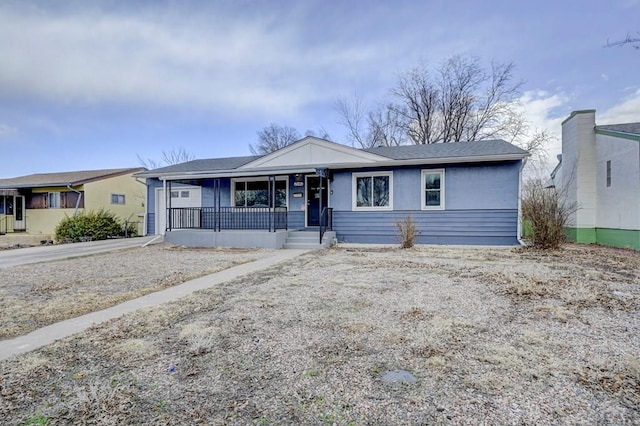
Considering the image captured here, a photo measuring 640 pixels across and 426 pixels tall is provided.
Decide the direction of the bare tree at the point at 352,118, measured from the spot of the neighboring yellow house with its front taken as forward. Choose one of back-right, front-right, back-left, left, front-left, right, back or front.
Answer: back-left

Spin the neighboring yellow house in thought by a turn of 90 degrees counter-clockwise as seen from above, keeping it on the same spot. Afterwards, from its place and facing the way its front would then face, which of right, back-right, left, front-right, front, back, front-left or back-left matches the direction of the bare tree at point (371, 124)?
front-left

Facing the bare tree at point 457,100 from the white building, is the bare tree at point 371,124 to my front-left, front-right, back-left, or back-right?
front-left

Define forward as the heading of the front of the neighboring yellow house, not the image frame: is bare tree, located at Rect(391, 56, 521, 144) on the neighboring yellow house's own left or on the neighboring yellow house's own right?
on the neighboring yellow house's own left

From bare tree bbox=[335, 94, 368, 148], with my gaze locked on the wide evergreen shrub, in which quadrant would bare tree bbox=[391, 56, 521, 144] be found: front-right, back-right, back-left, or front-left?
back-left

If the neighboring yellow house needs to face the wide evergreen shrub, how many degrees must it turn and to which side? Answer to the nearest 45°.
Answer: approximately 45° to its left

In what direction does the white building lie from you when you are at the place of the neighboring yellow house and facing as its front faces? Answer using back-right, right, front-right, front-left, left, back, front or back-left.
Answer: left

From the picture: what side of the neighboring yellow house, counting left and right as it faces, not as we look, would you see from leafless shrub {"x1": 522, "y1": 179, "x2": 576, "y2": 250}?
left

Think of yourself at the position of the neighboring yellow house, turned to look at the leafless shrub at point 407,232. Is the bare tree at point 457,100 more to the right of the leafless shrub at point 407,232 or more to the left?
left

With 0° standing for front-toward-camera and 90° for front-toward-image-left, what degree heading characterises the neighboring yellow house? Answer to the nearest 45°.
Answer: approximately 45°

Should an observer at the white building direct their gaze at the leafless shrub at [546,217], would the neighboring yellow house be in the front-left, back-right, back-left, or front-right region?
front-right

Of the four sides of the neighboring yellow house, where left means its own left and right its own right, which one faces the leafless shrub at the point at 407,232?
left
